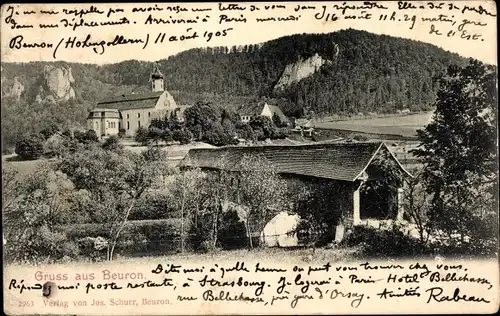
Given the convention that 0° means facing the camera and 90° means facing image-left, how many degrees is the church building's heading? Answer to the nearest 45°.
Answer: approximately 315°
